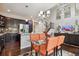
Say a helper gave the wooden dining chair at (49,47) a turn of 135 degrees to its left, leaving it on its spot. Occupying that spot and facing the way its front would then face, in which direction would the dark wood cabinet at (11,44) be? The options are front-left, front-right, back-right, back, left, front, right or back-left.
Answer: right

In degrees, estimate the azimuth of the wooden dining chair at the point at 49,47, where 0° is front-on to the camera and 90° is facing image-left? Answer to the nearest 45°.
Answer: approximately 135°
